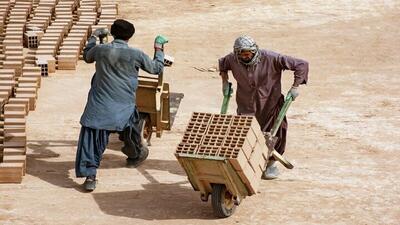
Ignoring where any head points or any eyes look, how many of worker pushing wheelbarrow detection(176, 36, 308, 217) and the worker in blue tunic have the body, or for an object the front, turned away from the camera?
1

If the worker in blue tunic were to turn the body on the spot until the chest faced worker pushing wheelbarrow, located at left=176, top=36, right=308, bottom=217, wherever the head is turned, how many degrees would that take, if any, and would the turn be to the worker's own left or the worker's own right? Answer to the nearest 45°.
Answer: approximately 135° to the worker's own right

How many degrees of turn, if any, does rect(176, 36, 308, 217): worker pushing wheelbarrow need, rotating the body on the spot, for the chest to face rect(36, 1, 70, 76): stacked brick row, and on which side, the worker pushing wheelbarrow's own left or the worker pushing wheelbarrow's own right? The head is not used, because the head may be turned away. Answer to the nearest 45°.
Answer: approximately 90° to the worker pushing wheelbarrow's own right

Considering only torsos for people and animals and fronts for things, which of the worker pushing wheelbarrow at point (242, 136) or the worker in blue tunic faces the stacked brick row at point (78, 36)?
the worker in blue tunic

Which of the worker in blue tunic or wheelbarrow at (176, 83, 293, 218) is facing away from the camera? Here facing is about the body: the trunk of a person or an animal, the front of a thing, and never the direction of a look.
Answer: the worker in blue tunic

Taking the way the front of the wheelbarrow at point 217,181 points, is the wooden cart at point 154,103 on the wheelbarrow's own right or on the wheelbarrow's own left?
on the wheelbarrow's own right

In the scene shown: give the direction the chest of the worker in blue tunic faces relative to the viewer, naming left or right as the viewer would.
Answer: facing away from the viewer

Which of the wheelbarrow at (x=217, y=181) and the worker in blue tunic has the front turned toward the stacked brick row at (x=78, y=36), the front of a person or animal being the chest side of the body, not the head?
the worker in blue tunic

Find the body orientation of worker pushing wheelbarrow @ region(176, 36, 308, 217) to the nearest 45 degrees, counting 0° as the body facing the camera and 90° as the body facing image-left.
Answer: approximately 45°

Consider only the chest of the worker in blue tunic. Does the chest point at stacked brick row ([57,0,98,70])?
yes

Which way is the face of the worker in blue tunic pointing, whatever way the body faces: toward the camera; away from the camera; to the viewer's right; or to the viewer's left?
away from the camera

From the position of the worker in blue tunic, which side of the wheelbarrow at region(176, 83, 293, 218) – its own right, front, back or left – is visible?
right
